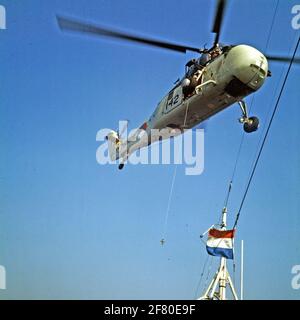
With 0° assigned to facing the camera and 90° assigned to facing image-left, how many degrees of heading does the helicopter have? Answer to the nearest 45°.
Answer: approximately 315°

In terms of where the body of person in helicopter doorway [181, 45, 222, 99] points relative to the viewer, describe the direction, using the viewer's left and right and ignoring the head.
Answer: facing the viewer and to the left of the viewer
